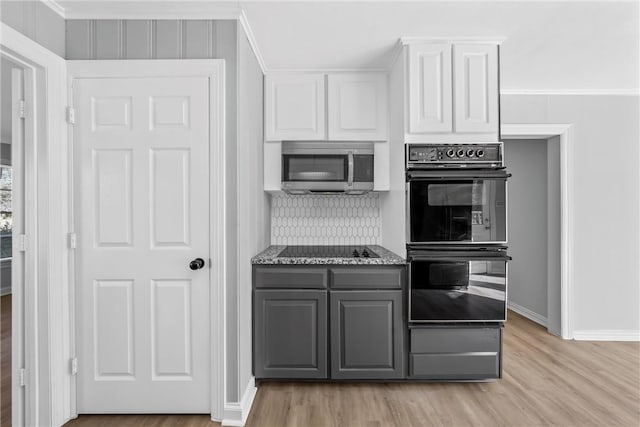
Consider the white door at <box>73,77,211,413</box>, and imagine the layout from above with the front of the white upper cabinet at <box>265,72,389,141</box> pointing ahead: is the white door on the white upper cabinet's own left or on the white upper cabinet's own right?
on the white upper cabinet's own right

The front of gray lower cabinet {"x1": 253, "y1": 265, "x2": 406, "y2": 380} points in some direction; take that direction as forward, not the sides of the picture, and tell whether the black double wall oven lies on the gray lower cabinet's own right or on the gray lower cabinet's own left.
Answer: on the gray lower cabinet's own left

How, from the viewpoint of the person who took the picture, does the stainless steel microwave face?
facing the viewer

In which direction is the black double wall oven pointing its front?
toward the camera

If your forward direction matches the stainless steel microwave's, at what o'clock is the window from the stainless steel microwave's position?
The window is roughly at 4 o'clock from the stainless steel microwave.

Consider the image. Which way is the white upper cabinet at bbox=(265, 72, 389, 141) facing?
toward the camera

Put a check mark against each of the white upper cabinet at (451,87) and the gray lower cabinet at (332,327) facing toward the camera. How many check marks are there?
2

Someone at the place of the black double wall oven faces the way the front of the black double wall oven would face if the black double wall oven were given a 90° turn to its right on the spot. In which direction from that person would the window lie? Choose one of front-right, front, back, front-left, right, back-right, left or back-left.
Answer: front
